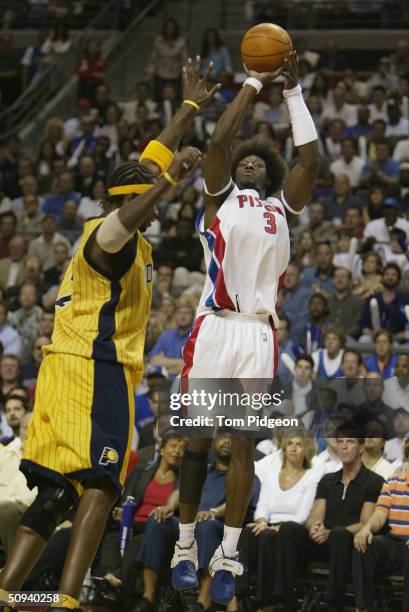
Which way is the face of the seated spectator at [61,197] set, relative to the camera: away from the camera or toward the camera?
toward the camera

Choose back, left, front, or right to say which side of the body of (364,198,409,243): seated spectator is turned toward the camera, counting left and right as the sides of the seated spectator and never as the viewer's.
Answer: front

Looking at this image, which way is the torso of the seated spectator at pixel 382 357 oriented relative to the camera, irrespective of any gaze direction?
toward the camera

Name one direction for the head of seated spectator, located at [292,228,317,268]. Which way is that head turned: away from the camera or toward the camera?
toward the camera

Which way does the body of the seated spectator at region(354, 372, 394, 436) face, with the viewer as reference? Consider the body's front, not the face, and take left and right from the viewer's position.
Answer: facing the viewer

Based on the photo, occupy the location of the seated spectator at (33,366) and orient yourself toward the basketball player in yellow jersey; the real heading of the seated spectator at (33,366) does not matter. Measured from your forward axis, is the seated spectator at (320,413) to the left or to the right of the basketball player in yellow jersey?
left

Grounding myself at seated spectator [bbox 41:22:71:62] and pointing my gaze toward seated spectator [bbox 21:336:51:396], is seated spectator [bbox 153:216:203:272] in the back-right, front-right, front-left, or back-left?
front-left

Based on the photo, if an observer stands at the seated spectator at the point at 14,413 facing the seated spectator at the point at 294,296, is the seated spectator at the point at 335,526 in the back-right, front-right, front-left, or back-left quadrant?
front-right

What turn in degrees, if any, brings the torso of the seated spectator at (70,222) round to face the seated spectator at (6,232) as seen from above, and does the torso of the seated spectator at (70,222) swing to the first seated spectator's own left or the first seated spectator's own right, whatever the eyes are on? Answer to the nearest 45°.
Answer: approximately 90° to the first seated spectator's own right

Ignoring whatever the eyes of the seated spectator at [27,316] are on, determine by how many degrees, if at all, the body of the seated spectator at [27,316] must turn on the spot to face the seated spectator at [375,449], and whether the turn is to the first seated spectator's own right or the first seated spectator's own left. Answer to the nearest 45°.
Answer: approximately 45° to the first seated spectator's own left

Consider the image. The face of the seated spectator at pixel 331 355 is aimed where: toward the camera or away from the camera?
toward the camera

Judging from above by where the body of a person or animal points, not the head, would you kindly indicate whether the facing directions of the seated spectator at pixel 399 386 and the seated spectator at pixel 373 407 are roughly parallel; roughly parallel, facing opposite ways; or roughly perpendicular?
roughly parallel
